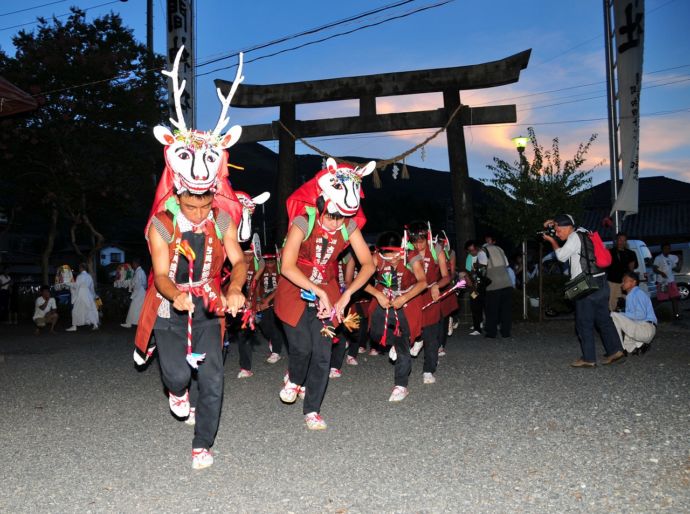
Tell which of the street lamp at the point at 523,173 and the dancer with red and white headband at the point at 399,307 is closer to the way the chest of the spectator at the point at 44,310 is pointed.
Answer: the dancer with red and white headband

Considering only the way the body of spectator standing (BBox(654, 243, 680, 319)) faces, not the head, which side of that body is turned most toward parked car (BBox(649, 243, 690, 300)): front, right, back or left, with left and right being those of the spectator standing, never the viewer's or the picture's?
back

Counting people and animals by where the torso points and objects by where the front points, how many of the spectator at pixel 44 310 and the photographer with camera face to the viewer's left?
1

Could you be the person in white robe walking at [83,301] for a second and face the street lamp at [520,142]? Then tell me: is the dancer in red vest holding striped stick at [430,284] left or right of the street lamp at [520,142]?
right

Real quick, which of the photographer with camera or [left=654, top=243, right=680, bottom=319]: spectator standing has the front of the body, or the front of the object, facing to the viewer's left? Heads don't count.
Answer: the photographer with camera

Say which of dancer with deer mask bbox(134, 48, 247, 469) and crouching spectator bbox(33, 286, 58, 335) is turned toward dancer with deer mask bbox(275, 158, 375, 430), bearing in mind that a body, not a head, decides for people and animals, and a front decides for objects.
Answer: the crouching spectator

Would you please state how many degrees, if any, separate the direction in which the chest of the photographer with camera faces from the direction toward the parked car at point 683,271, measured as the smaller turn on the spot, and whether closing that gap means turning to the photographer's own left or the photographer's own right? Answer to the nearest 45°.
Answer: approximately 90° to the photographer's own right

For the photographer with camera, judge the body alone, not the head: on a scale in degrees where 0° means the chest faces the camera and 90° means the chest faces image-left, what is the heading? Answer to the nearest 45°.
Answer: approximately 90°
